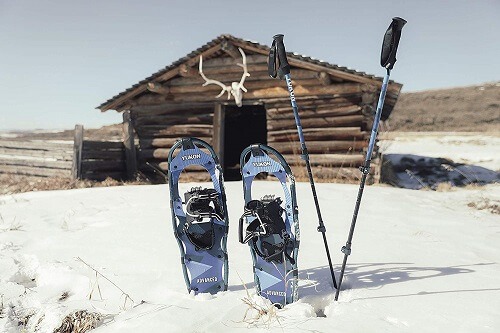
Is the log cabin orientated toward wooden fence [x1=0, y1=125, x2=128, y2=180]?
no

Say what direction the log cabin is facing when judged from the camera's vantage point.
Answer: facing the viewer
